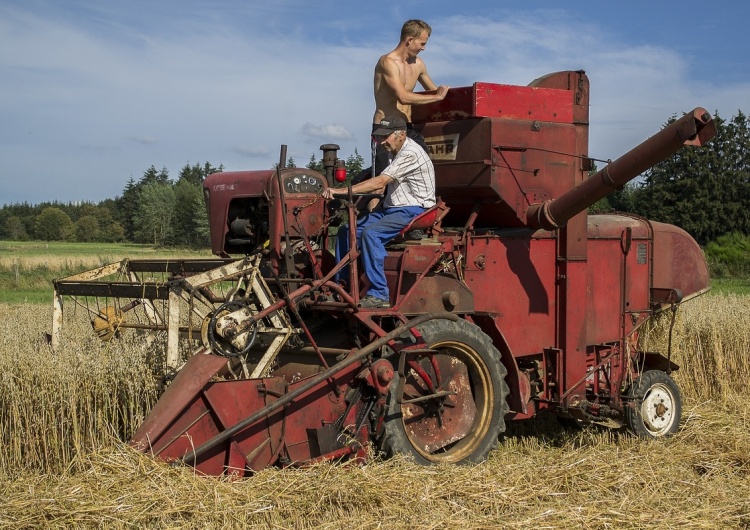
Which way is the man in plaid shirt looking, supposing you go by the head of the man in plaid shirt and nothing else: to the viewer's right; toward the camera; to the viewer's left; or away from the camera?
to the viewer's left

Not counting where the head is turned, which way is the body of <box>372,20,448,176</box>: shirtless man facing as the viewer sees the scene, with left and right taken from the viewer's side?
facing the viewer and to the right of the viewer

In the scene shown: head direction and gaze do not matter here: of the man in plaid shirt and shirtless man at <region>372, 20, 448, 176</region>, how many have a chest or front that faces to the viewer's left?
1

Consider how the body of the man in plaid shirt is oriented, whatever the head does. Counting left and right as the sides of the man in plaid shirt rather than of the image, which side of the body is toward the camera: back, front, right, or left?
left

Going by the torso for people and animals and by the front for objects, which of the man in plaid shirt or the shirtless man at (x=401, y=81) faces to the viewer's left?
the man in plaid shirt

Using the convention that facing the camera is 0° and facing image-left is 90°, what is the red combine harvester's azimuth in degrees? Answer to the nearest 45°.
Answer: approximately 45°

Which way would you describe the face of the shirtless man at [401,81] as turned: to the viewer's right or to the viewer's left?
to the viewer's right
